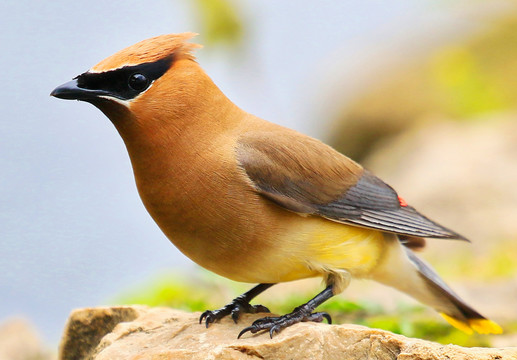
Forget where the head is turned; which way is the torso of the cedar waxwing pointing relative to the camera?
to the viewer's left

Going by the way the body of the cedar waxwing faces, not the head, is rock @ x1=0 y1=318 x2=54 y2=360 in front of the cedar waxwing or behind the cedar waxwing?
in front
